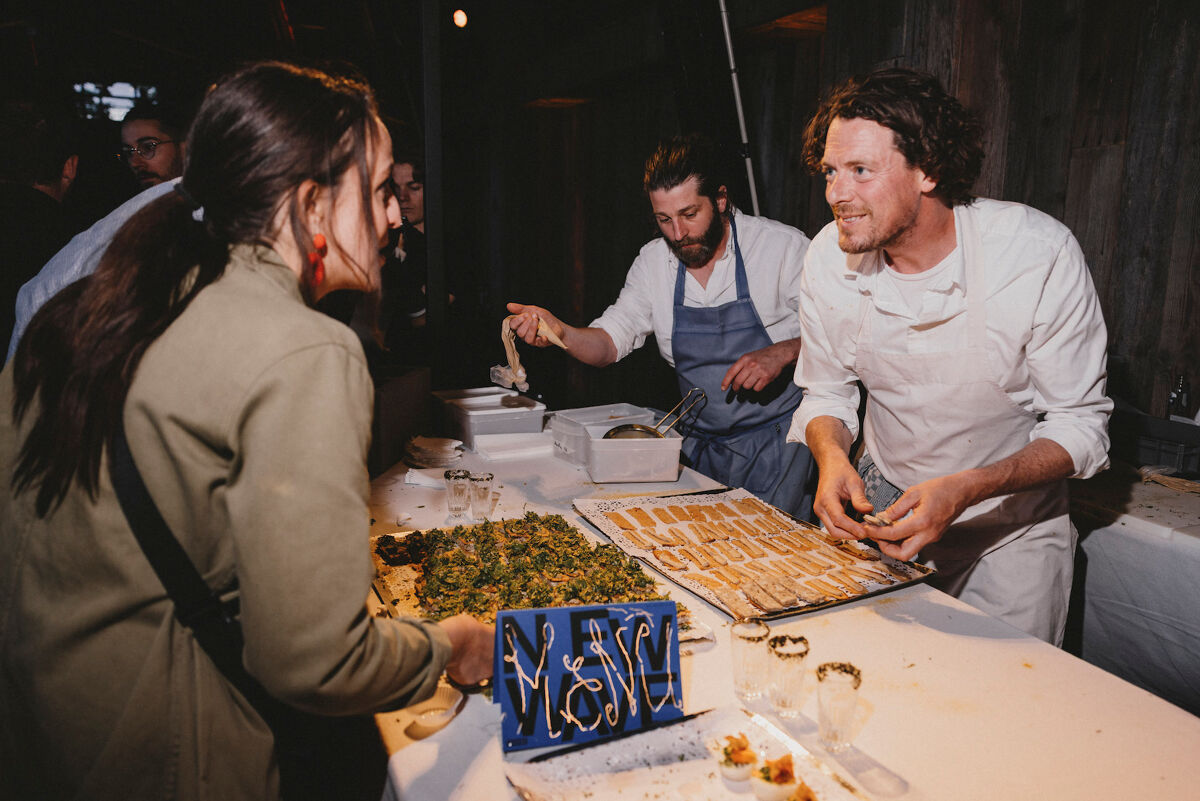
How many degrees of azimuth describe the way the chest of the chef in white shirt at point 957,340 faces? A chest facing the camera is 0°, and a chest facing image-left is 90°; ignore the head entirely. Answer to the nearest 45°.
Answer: approximately 45°

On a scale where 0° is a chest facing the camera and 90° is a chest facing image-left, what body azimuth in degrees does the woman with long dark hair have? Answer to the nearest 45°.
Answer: approximately 225°

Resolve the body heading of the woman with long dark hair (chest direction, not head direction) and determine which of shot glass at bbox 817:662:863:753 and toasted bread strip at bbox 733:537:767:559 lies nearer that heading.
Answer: the toasted bread strip
